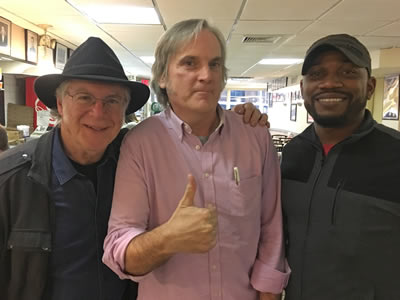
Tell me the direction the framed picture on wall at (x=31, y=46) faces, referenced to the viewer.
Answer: facing the viewer and to the right of the viewer

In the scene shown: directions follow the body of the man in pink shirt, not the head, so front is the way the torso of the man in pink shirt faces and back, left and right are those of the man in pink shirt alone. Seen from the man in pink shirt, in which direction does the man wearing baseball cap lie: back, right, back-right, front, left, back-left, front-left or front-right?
left

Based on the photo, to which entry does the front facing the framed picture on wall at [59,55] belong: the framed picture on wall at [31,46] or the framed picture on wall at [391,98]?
the framed picture on wall at [391,98]

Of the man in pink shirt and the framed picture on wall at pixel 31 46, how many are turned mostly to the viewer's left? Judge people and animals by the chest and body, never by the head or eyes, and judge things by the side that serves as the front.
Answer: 0

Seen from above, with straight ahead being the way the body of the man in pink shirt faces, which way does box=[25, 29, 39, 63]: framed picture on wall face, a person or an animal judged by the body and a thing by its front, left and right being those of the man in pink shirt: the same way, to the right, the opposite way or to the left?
to the left

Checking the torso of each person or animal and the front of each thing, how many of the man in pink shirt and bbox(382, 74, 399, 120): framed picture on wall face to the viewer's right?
0

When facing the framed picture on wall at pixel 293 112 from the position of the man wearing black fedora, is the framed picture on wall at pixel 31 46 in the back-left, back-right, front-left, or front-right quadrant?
front-left

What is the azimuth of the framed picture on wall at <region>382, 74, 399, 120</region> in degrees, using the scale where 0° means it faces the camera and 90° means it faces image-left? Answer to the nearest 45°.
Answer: approximately 45°

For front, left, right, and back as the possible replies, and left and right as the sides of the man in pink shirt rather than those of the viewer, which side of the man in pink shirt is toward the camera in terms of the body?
front

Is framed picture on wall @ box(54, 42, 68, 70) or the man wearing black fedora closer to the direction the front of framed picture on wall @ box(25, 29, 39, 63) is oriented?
the man wearing black fedora

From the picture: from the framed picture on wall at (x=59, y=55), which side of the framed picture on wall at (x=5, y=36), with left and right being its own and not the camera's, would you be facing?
left

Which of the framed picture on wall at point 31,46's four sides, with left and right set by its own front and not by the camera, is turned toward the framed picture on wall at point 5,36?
right

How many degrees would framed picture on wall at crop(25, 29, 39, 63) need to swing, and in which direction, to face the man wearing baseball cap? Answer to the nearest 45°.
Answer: approximately 45° to its right
